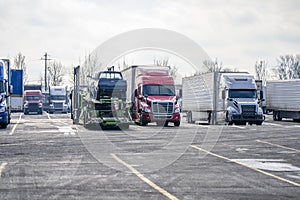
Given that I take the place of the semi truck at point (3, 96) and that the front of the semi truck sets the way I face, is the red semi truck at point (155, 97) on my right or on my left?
on my left

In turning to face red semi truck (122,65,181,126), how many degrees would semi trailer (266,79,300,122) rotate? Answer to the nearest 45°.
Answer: approximately 90° to its right

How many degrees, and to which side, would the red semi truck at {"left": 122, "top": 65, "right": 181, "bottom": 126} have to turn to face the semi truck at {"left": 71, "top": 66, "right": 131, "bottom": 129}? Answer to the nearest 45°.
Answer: approximately 45° to its right

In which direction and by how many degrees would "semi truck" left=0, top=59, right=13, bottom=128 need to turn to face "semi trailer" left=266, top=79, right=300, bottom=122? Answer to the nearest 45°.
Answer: approximately 90° to its left

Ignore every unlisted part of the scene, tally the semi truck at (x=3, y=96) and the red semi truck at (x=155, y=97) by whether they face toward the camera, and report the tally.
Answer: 2

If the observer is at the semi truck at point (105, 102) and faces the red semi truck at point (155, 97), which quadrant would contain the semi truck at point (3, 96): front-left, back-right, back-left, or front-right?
back-left

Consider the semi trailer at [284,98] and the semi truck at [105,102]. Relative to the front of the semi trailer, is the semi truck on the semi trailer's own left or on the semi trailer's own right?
on the semi trailer's own right

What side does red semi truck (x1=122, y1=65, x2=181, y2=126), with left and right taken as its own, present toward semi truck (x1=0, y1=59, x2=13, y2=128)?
right

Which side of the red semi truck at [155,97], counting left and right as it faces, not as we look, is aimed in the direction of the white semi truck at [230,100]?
left

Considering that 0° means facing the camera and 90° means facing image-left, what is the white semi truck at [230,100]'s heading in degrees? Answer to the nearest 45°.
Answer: approximately 315°

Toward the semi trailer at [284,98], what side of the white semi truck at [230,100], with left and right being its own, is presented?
left
